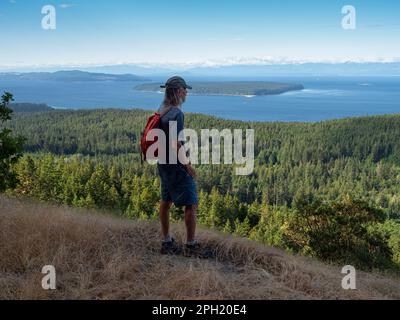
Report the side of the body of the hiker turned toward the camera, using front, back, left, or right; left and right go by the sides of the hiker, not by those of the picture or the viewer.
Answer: right
